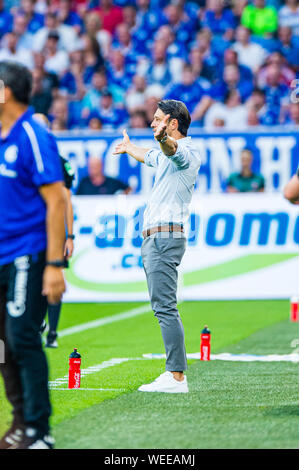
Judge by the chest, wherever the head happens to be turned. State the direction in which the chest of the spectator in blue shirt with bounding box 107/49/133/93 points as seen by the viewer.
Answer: toward the camera

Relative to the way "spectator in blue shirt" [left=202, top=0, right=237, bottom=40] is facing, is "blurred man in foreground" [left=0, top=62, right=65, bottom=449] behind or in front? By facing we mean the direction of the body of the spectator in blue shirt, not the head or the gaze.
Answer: in front

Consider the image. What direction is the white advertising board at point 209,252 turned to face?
toward the camera

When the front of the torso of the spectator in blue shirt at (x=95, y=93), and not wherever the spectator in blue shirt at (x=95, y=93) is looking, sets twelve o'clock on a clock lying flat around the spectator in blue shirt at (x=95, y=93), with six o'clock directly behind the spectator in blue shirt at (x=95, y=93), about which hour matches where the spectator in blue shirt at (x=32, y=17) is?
the spectator in blue shirt at (x=32, y=17) is roughly at 5 o'clock from the spectator in blue shirt at (x=95, y=93).

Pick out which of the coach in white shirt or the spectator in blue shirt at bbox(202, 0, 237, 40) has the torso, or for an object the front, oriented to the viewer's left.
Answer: the coach in white shirt

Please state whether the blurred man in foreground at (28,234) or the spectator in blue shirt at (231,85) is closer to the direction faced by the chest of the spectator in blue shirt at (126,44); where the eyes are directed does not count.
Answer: the blurred man in foreground

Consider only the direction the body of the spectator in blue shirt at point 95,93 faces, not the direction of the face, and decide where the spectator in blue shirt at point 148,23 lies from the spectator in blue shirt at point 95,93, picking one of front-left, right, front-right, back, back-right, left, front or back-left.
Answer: back-left

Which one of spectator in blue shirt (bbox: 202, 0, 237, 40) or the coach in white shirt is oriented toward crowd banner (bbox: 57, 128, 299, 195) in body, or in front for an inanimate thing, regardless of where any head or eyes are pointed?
the spectator in blue shirt

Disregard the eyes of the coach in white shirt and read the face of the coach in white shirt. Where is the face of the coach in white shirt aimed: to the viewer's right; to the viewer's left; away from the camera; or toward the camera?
to the viewer's left

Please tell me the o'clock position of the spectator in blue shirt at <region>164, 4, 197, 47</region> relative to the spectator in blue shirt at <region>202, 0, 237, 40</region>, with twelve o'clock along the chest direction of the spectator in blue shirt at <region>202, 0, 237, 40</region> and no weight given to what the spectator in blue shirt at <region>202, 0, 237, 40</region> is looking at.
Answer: the spectator in blue shirt at <region>164, 4, 197, 47</region> is roughly at 3 o'clock from the spectator in blue shirt at <region>202, 0, 237, 40</region>.

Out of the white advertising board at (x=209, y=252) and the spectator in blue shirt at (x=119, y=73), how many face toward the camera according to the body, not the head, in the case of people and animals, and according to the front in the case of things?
2

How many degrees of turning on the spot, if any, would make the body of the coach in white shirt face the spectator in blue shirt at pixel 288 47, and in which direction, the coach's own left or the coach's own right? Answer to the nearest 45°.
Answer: approximately 90° to the coach's own right

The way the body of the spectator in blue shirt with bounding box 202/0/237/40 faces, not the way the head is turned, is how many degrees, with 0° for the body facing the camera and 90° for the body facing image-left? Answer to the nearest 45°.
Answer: approximately 0°

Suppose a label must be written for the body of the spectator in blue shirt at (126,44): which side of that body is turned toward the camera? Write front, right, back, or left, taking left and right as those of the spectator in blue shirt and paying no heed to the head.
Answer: front

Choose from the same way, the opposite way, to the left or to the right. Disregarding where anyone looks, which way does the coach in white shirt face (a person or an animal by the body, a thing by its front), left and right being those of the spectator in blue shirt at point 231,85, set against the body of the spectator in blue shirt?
to the right
